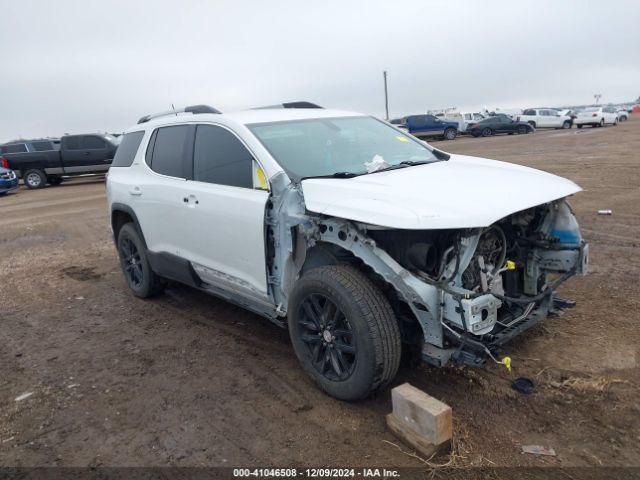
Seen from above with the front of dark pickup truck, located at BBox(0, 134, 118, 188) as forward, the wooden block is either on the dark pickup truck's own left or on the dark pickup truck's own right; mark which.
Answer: on the dark pickup truck's own right

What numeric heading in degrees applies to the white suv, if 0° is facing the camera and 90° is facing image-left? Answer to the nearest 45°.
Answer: approximately 315°

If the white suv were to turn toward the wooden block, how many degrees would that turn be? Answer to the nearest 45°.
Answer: approximately 45° to its right

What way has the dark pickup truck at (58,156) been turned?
to the viewer's right

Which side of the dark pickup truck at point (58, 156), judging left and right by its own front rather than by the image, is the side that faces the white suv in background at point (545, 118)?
front

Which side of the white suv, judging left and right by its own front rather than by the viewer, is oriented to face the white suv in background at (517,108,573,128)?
left

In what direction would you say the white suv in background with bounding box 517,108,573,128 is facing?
to the viewer's right

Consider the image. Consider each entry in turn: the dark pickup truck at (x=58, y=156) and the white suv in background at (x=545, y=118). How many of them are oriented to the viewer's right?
2

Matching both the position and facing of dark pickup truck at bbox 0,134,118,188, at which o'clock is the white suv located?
The white suv is roughly at 3 o'clock from the dark pickup truck.
